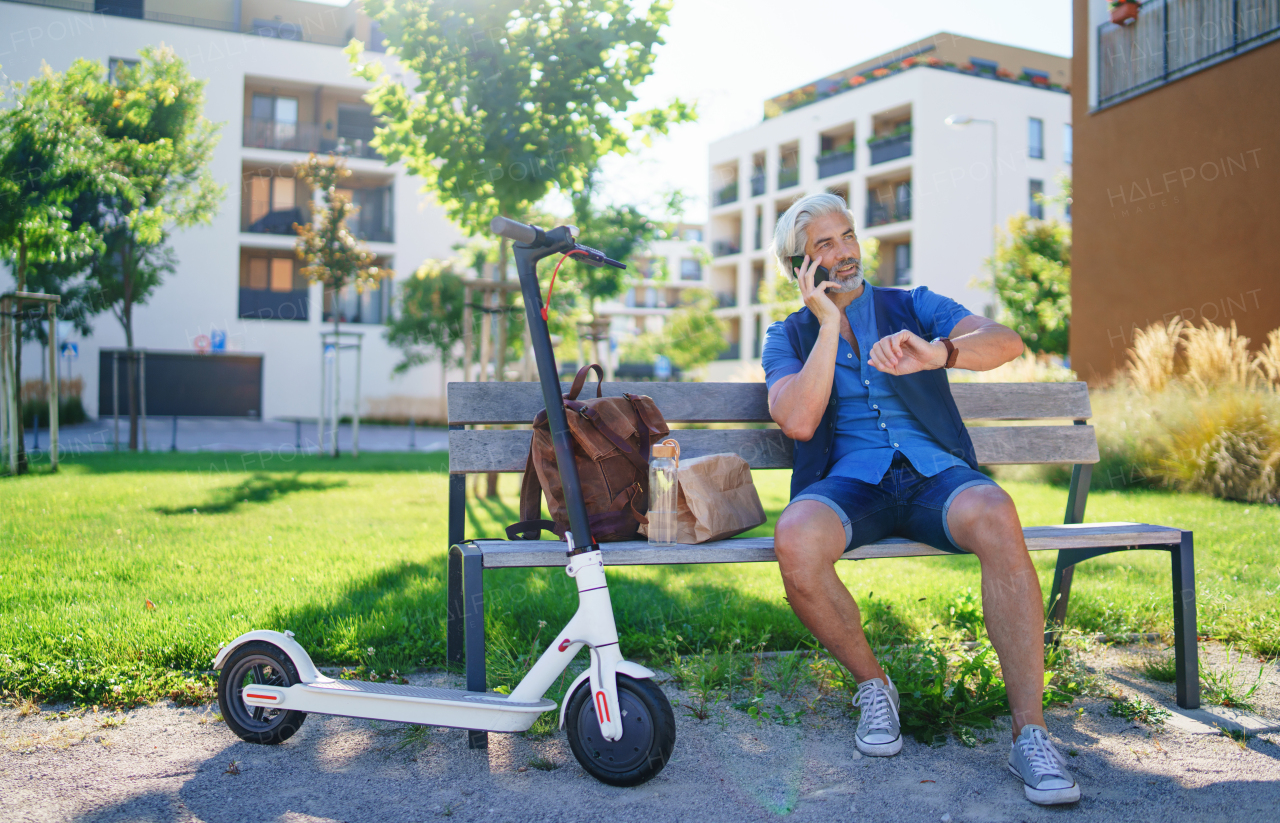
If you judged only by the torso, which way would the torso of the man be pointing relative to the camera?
toward the camera

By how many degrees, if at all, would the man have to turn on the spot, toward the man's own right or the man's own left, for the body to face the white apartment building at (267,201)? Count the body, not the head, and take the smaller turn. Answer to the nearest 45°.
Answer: approximately 135° to the man's own right

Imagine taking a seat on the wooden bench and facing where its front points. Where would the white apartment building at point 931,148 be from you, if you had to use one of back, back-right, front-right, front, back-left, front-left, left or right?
back

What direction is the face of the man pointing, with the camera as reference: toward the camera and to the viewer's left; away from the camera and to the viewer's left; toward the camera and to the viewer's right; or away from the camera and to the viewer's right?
toward the camera and to the viewer's right

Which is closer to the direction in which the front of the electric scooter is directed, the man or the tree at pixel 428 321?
the man

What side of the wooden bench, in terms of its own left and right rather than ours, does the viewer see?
front

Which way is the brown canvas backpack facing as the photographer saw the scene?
facing the viewer and to the right of the viewer

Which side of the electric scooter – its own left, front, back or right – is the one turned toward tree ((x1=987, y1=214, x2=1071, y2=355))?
left

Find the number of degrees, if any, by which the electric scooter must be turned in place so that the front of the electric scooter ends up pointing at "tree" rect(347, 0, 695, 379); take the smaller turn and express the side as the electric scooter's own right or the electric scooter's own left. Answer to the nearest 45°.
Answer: approximately 135° to the electric scooter's own left

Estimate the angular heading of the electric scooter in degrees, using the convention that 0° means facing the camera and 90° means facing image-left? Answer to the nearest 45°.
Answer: approximately 315°

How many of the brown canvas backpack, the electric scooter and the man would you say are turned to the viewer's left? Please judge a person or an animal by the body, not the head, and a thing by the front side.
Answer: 0

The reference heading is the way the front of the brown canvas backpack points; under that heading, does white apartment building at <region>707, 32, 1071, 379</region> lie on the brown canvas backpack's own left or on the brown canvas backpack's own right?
on the brown canvas backpack's own left

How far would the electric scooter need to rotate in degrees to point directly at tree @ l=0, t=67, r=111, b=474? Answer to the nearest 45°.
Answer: approximately 180°
